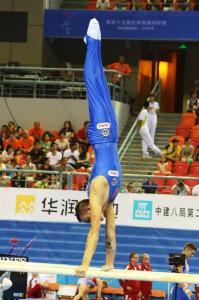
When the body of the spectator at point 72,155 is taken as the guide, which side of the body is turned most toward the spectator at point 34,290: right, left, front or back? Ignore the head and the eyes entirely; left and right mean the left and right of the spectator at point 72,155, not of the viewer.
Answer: front

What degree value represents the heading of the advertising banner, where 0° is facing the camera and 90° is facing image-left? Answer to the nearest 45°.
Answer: approximately 0°

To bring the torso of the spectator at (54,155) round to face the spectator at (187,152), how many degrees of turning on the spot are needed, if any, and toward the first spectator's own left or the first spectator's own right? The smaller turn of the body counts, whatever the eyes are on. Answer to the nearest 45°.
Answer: approximately 90° to the first spectator's own left

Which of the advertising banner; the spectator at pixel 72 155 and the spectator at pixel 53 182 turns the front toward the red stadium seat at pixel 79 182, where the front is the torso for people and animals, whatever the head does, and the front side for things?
the spectator at pixel 72 155

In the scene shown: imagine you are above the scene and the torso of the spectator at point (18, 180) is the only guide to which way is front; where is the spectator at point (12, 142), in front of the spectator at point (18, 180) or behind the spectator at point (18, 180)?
behind

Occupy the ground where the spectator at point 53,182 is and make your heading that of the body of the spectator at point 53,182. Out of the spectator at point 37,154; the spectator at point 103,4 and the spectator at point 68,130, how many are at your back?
3

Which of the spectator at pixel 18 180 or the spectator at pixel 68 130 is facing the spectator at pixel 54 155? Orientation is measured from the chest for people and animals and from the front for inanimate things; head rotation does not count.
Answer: the spectator at pixel 68 130

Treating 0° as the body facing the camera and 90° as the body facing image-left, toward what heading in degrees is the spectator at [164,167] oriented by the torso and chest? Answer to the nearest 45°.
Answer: approximately 0°

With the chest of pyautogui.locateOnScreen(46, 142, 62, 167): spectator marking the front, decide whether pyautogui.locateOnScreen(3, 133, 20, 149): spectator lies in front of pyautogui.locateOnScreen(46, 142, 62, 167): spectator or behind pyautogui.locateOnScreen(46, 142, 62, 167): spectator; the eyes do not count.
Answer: behind

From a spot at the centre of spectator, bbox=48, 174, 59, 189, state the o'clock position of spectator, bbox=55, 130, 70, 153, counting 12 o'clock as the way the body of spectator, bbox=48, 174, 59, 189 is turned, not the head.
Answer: spectator, bbox=55, 130, 70, 153 is roughly at 6 o'clock from spectator, bbox=48, 174, 59, 189.
